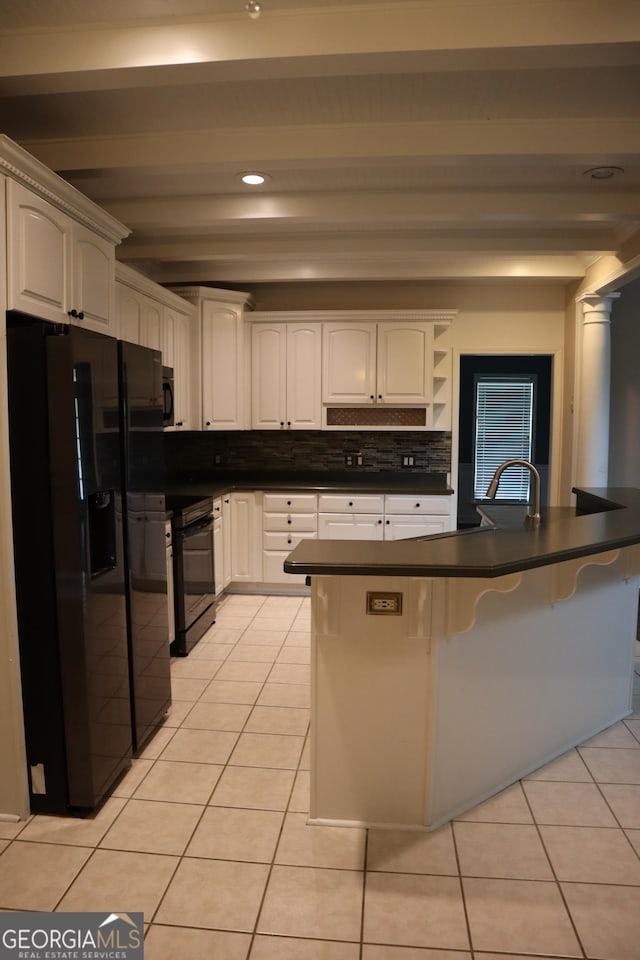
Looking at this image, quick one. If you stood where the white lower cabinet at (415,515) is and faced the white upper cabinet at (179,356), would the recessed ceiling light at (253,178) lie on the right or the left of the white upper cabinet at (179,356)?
left

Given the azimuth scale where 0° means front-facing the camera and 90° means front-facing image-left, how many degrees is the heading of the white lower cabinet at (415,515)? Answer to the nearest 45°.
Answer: approximately 0°

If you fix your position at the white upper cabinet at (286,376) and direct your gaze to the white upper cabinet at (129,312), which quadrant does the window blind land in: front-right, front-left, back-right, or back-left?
back-left

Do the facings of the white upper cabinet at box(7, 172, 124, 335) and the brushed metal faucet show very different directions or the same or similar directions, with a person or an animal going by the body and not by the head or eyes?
very different directions

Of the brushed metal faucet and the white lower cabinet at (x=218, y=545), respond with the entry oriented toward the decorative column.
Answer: the white lower cabinet

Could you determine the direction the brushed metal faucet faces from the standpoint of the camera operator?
facing to the left of the viewer
